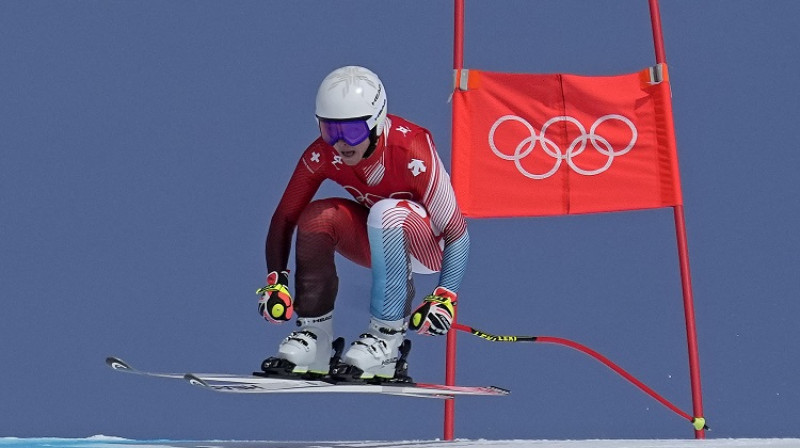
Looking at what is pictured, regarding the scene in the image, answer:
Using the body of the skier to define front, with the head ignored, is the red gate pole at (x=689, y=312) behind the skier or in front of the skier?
behind

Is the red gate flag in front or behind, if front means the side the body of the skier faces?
behind

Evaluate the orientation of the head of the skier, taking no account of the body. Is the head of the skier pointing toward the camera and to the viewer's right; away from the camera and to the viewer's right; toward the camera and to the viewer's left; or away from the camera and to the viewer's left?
toward the camera and to the viewer's left

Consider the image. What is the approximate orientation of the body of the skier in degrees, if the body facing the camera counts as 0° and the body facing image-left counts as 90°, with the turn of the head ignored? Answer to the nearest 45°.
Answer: approximately 45°
